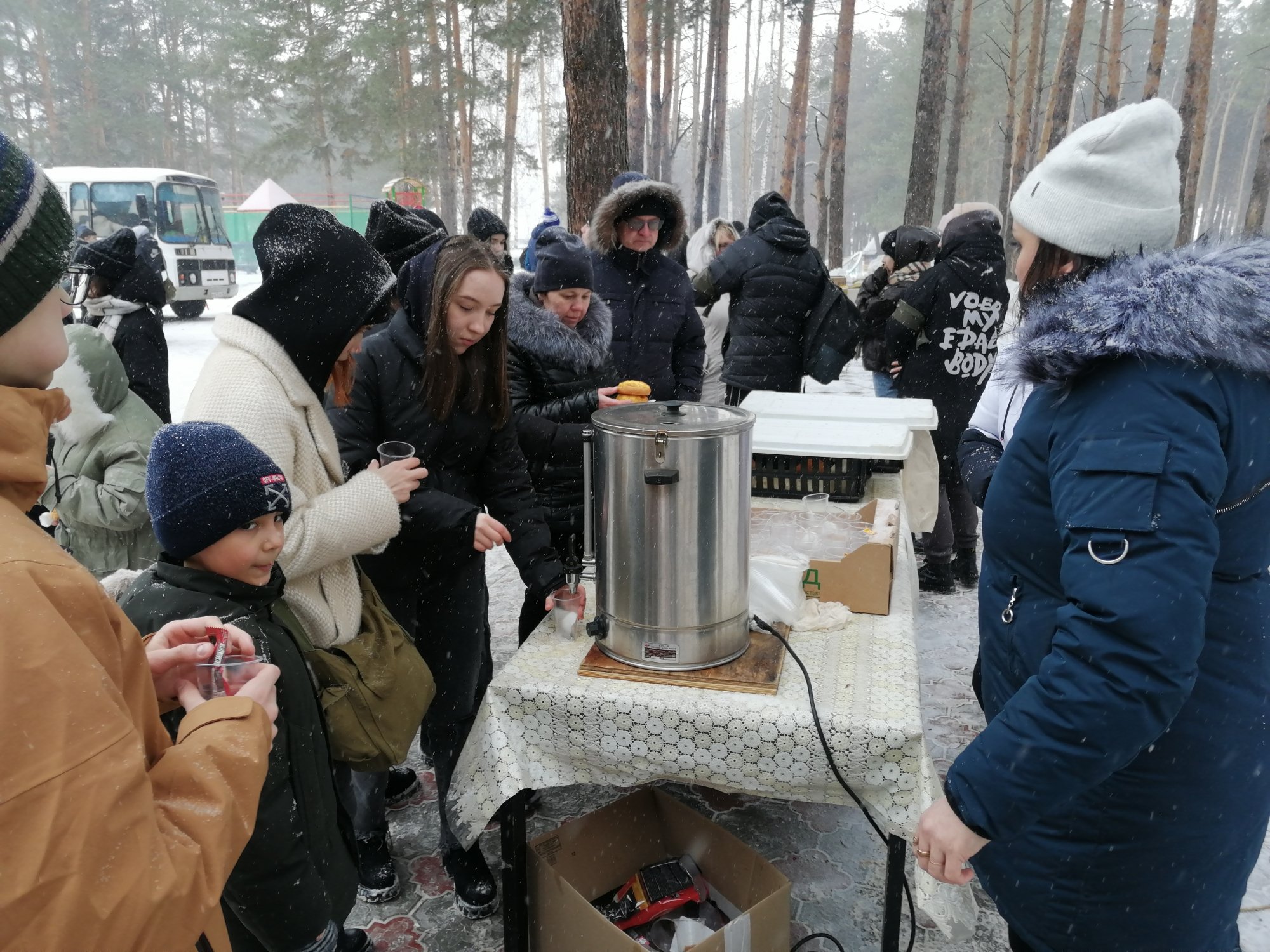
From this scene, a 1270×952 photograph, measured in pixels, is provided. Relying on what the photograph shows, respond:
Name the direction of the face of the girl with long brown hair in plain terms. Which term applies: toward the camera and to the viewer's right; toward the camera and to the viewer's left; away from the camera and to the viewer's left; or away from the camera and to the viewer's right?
toward the camera and to the viewer's right

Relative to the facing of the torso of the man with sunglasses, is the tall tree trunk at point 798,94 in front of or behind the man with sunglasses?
behind

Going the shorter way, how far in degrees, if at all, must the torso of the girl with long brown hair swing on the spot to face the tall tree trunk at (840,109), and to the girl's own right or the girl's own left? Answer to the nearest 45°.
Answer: approximately 90° to the girl's own left

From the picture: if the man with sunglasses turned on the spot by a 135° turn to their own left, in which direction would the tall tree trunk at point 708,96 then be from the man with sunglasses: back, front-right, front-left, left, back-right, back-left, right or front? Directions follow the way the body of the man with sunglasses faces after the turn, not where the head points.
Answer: front-left

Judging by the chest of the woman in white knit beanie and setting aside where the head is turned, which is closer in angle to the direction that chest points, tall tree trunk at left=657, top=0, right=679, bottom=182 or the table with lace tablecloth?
the table with lace tablecloth

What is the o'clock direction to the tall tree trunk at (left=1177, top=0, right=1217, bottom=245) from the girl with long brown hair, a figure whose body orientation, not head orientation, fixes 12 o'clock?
The tall tree trunk is roughly at 9 o'clock from the girl with long brown hair.

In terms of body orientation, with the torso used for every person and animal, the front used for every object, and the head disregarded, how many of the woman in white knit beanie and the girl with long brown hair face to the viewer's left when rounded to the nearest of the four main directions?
1

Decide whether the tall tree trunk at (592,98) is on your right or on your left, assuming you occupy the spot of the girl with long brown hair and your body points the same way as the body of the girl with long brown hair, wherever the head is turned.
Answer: on your left

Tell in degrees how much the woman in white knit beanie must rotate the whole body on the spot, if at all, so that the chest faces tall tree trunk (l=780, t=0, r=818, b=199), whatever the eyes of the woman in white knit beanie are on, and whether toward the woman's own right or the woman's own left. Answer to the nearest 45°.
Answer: approximately 90° to the woman's own right

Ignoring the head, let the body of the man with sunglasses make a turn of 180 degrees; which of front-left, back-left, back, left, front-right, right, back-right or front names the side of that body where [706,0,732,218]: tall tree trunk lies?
front

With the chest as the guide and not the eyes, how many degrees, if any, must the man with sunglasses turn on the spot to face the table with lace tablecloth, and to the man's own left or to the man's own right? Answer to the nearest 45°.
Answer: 0° — they already face it

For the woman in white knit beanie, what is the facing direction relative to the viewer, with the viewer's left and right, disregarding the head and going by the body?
facing to the left of the viewer

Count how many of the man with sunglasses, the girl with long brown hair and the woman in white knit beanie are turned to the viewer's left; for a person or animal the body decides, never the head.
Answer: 1

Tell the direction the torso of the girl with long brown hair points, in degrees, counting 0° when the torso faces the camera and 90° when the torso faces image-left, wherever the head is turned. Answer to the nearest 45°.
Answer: approximately 315°

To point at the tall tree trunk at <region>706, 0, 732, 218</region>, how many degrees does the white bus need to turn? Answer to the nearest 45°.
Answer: approximately 45° to its left
